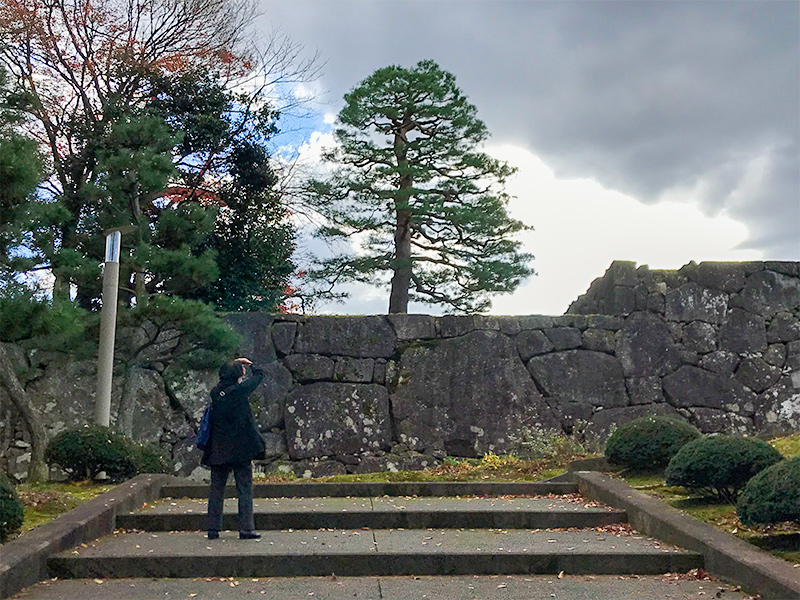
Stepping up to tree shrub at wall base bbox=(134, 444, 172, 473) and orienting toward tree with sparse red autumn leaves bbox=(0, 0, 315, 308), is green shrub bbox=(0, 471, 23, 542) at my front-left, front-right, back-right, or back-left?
back-left

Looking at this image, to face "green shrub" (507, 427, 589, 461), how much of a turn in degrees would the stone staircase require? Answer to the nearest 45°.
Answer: approximately 180°

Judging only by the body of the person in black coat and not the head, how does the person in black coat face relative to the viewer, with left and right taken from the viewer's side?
facing away from the viewer and to the right of the viewer

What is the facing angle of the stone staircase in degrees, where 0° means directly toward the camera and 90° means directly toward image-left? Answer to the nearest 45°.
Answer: approximately 0°

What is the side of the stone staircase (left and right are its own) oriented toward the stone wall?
back

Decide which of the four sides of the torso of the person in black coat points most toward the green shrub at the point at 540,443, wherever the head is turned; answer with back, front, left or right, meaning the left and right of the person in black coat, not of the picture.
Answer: front

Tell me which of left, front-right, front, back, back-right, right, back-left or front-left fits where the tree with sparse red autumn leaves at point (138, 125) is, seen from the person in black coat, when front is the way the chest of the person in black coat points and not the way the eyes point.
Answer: front-left

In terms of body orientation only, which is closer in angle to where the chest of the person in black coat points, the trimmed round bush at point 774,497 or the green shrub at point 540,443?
the green shrub

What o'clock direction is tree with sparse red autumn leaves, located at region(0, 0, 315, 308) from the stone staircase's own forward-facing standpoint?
The tree with sparse red autumn leaves is roughly at 5 o'clock from the stone staircase.

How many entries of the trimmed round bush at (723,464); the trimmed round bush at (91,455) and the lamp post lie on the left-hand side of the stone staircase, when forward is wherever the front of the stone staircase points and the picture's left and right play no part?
1

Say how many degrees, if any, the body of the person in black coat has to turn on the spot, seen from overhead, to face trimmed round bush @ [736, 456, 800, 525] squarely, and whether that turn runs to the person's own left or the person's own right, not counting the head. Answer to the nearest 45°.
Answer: approximately 90° to the person's own right
